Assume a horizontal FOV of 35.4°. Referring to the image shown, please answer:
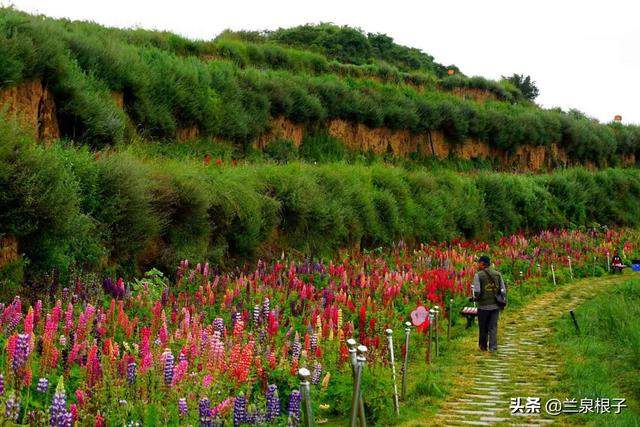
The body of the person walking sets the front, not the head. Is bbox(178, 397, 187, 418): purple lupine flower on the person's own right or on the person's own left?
on the person's own left

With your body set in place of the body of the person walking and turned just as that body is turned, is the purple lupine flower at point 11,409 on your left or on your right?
on your left

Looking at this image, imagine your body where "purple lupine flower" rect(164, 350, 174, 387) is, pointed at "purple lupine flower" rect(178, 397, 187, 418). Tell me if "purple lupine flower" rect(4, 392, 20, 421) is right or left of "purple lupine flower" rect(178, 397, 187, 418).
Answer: right

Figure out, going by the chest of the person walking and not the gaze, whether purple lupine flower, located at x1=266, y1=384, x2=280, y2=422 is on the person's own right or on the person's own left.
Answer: on the person's own left

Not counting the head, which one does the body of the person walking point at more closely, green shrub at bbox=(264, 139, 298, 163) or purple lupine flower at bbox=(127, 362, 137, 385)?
the green shrub

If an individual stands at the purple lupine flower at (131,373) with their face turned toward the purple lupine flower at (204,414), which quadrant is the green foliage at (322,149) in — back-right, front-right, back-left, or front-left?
back-left
